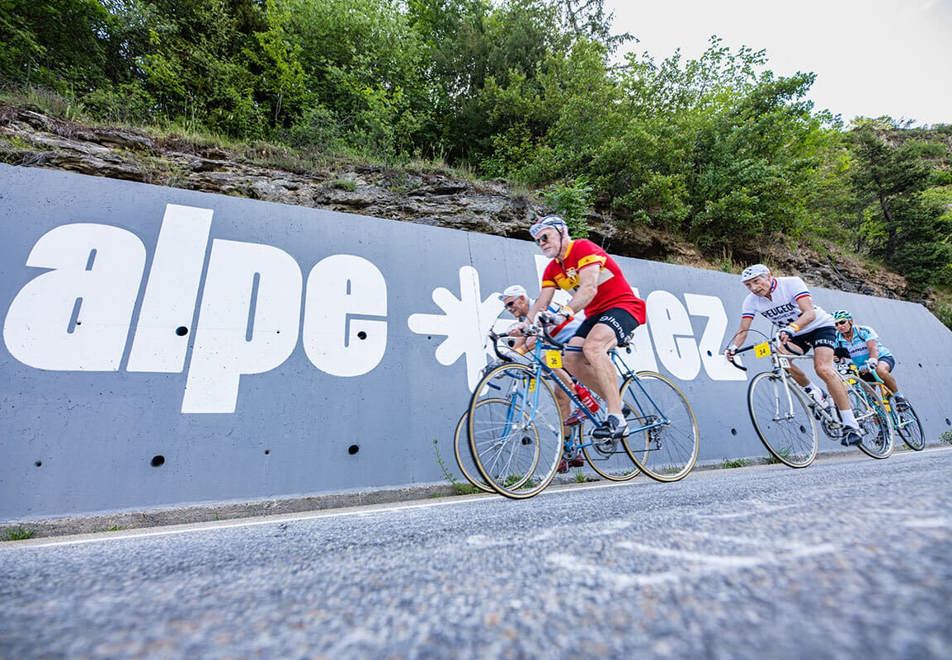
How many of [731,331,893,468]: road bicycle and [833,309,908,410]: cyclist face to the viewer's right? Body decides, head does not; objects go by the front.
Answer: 0

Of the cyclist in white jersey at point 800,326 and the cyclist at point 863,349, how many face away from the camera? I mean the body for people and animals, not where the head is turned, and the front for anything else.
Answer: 0

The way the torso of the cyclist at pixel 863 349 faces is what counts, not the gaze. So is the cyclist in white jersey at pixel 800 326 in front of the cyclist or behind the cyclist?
in front

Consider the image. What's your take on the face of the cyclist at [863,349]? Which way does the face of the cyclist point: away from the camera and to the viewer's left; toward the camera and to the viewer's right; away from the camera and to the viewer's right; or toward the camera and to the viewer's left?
toward the camera and to the viewer's left

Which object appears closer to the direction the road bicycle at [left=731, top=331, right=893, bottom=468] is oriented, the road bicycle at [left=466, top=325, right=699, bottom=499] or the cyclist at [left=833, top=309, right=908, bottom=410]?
the road bicycle

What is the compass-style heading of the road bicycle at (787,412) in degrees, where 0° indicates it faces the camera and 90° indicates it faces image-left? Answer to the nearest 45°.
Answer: approximately 45°

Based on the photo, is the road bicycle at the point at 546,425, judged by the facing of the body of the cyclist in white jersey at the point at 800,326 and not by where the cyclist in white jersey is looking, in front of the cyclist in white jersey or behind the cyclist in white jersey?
in front

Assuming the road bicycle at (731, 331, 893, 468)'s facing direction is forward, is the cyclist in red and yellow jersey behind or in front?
in front

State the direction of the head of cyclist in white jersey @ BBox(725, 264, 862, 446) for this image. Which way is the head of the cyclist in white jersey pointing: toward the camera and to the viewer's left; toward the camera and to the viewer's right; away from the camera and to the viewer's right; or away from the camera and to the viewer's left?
toward the camera and to the viewer's left
